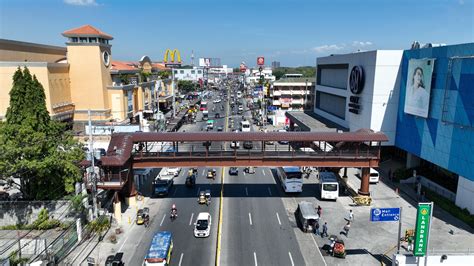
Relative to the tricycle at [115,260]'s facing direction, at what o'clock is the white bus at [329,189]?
The white bus is roughly at 7 o'clock from the tricycle.

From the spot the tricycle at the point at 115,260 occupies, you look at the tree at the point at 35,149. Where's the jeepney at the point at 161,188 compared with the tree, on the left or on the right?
right

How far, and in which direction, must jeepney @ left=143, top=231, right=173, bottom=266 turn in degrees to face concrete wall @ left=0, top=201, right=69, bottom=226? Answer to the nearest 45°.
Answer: approximately 135° to its right

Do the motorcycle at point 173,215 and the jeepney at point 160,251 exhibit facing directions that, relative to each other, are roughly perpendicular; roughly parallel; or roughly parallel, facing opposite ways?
roughly parallel

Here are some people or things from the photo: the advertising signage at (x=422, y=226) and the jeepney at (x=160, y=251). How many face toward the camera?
2

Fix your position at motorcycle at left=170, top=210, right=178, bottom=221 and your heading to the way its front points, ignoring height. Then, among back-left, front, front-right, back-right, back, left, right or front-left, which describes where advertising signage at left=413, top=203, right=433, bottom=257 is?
front-left

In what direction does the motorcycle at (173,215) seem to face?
toward the camera

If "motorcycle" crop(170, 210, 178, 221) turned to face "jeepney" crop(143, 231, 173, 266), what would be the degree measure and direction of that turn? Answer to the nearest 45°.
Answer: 0° — it already faces it

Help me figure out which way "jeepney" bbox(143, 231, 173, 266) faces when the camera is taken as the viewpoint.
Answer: facing the viewer

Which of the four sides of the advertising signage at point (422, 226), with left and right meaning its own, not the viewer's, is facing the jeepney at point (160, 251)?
right

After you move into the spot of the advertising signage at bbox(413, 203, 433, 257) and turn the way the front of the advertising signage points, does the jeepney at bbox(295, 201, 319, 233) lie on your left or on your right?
on your right

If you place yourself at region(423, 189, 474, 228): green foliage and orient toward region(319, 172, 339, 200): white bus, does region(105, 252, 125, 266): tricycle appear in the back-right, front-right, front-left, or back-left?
front-left

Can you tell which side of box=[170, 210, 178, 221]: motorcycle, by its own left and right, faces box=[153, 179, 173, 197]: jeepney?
back

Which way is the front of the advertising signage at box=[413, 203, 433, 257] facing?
toward the camera

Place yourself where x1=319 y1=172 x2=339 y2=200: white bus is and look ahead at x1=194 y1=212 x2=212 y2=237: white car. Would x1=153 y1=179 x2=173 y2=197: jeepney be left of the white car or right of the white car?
right

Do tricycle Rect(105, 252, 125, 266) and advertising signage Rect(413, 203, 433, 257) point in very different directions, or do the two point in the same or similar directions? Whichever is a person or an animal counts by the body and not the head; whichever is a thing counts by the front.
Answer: same or similar directions

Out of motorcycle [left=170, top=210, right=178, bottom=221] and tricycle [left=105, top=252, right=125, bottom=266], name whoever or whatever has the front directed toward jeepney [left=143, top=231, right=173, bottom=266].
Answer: the motorcycle

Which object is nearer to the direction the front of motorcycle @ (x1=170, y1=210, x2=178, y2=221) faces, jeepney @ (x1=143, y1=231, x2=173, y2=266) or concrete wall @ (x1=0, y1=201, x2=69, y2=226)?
the jeepney

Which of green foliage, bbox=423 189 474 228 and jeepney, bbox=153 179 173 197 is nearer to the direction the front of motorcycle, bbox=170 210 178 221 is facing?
the green foliage

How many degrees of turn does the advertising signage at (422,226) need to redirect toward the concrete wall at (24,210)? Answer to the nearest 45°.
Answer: approximately 90° to its right

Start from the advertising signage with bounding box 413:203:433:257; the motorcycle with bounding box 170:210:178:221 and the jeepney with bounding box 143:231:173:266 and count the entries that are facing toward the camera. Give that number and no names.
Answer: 3
